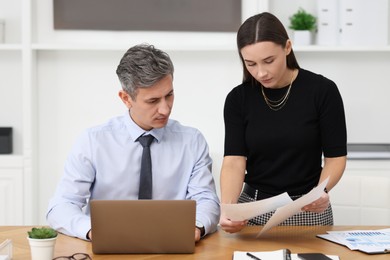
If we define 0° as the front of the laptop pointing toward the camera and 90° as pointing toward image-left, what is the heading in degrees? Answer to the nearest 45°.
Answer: approximately 180°

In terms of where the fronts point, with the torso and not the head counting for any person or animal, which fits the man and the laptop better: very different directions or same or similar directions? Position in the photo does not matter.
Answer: very different directions
